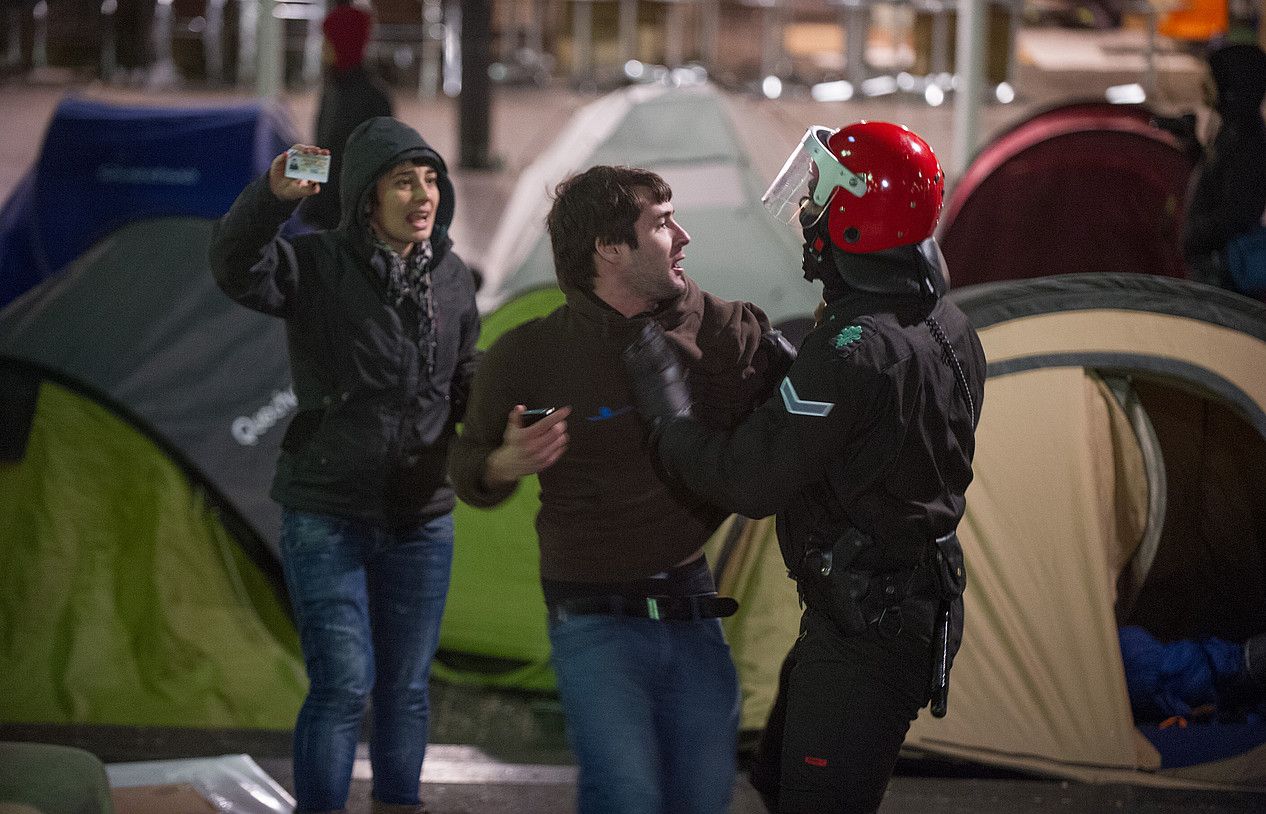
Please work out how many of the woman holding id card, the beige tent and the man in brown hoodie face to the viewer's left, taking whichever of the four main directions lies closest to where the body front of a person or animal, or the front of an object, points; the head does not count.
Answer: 0

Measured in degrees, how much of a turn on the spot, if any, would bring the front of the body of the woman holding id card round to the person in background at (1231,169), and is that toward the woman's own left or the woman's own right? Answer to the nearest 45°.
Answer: approximately 90° to the woman's own left

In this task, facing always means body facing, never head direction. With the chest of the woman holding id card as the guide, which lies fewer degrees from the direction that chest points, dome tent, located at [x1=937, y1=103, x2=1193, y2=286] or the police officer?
the police officer

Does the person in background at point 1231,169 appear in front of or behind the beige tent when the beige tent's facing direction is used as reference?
behind

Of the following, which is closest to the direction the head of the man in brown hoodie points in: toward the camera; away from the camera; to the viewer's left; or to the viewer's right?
to the viewer's right

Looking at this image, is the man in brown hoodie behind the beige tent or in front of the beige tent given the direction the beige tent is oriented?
in front

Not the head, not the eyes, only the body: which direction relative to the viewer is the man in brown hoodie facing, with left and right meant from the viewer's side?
facing the viewer and to the right of the viewer

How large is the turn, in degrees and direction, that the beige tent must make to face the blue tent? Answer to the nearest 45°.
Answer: approximately 135° to its right

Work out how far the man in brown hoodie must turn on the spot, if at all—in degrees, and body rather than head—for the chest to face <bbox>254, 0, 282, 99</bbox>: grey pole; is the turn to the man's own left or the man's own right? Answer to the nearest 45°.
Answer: approximately 135° to the man's own left

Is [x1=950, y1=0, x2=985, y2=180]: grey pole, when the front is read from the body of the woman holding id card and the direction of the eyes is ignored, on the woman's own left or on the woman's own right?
on the woman's own left

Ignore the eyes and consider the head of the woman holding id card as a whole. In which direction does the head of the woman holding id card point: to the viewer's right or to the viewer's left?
to the viewer's right

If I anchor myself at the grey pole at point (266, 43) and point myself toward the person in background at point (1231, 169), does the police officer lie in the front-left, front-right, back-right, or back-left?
front-right
